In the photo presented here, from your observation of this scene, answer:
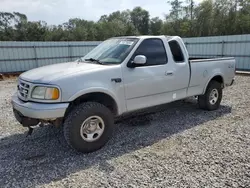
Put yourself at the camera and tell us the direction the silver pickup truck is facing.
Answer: facing the viewer and to the left of the viewer
